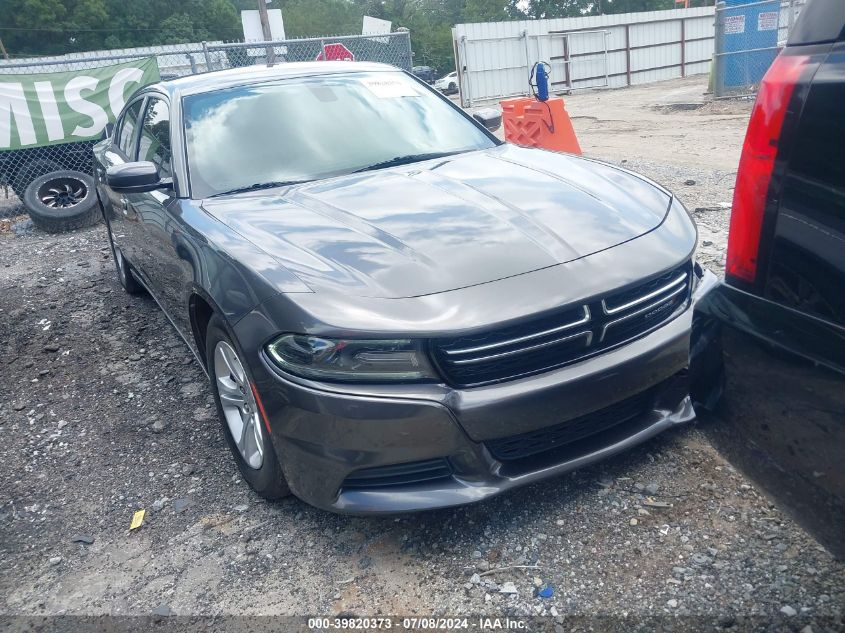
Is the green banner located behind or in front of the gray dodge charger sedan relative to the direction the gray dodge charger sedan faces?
behind

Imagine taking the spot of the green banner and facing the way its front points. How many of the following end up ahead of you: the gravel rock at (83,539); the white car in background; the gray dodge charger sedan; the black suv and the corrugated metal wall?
3

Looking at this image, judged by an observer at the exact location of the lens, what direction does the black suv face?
facing away from the viewer and to the right of the viewer

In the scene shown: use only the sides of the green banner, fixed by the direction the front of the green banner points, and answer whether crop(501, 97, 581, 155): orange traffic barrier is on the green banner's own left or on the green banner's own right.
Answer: on the green banner's own left

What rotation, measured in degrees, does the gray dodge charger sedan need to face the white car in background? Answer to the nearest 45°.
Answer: approximately 135° to its left

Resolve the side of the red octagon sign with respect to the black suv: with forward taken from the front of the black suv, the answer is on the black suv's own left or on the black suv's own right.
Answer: on the black suv's own left

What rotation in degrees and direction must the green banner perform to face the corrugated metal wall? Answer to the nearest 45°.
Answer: approximately 135° to its left

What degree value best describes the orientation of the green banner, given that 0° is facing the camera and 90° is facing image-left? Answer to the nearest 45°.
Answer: approximately 0°

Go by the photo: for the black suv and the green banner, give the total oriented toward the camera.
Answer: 1

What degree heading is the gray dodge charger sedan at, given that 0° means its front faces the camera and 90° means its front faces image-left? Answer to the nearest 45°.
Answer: approximately 315°

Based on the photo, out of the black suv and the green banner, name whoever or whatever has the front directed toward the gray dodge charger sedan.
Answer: the green banner

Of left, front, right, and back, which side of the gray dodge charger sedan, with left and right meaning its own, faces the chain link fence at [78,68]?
back

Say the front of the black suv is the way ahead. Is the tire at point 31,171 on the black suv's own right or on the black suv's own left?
on the black suv's own left

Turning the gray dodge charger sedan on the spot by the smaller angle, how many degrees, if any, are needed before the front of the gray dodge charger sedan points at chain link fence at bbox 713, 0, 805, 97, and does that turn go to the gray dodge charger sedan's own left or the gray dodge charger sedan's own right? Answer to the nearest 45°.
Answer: approximately 90° to the gray dodge charger sedan's own left

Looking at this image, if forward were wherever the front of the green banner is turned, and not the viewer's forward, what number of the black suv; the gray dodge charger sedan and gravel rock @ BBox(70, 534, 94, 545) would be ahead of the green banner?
3
